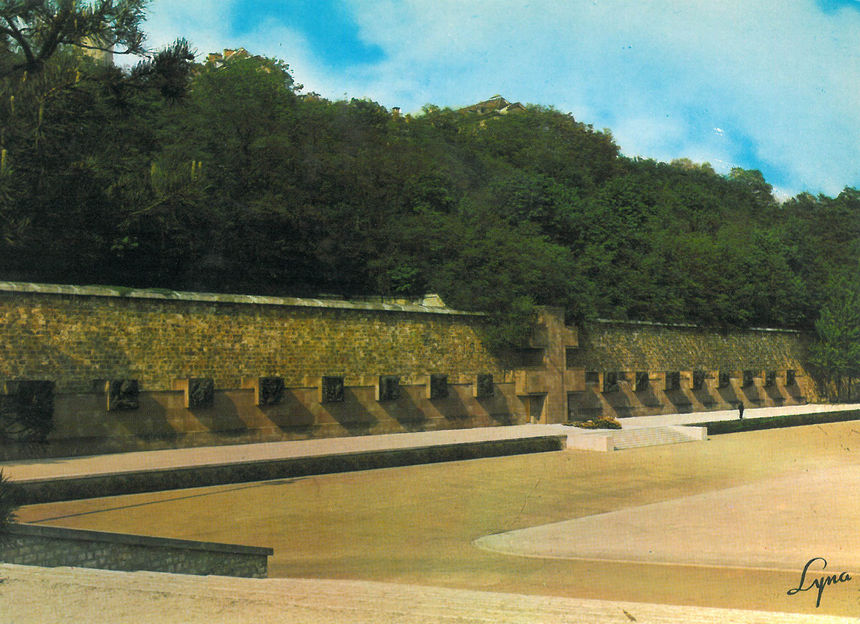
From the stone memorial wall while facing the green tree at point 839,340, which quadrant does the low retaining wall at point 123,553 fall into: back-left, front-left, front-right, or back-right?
back-right

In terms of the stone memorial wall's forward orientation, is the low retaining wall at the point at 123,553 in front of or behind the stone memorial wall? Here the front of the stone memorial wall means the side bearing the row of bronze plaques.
in front

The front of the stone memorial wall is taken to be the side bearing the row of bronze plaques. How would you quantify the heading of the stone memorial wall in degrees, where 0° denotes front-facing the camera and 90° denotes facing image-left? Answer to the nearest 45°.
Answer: approximately 315°

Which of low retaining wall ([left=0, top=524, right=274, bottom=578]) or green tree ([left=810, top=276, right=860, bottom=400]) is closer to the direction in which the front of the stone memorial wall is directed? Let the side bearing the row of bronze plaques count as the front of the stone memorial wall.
the low retaining wall

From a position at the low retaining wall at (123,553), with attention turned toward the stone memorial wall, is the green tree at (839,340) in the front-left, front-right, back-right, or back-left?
front-right

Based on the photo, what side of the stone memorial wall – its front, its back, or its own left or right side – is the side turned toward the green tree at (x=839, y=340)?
left
